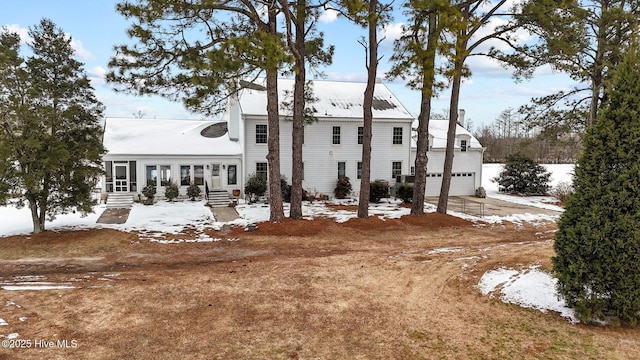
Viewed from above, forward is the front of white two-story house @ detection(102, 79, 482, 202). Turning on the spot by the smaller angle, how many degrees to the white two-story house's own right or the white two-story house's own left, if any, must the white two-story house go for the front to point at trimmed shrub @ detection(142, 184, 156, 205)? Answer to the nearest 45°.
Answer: approximately 45° to the white two-story house's own right

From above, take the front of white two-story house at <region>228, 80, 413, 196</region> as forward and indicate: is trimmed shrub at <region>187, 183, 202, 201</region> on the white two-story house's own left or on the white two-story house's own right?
on the white two-story house's own right

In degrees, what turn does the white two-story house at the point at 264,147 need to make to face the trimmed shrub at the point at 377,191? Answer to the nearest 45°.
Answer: approximately 90° to its left

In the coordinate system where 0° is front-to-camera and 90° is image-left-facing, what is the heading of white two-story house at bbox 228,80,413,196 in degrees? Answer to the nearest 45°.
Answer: approximately 0°

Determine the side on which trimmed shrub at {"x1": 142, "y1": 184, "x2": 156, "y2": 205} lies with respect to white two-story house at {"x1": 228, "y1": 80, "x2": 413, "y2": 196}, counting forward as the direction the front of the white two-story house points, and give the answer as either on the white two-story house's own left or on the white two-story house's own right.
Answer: on the white two-story house's own right

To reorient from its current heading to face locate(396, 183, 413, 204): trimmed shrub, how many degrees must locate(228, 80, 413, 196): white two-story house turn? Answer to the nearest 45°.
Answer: approximately 90° to its left

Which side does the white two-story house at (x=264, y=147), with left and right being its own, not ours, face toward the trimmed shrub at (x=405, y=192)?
left

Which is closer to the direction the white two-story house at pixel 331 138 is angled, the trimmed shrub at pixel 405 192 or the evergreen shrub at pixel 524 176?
the trimmed shrub

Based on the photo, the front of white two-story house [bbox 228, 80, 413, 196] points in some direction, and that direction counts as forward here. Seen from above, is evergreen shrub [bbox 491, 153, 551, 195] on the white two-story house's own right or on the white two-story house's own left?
on the white two-story house's own left
